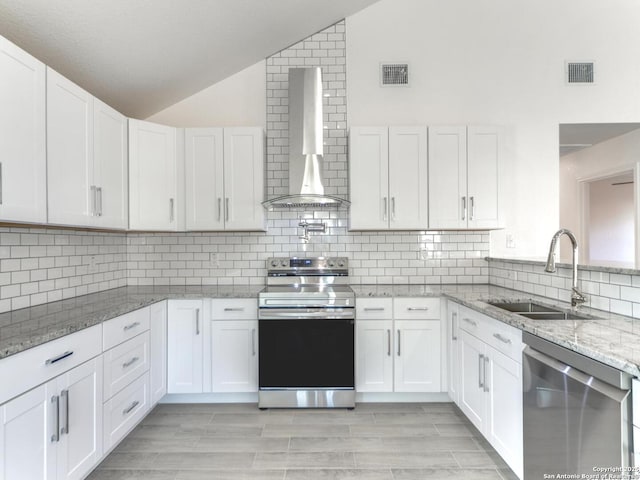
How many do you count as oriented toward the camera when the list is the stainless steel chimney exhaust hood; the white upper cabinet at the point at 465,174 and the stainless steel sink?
2

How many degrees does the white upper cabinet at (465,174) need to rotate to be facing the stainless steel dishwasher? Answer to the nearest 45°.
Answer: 0° — it already faces it

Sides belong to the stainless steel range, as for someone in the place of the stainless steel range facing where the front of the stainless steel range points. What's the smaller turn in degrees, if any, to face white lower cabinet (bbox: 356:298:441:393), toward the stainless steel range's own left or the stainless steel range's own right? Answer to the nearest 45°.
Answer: approximately 90° to the stainless steel range's own left

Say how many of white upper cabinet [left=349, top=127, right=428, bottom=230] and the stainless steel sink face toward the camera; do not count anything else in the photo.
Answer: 1

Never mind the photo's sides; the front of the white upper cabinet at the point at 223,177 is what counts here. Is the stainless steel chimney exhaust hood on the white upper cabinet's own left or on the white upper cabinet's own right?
on the white upper cabinet's own left

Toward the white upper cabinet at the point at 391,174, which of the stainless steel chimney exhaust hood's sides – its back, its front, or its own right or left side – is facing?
left

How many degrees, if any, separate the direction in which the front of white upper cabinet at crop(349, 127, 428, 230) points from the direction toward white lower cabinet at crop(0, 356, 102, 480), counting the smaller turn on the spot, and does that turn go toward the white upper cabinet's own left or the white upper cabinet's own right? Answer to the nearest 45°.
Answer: approximately 45° to the white upper cabinet's own right

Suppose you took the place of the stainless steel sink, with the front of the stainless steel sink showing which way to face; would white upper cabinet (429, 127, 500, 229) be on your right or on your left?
on your right

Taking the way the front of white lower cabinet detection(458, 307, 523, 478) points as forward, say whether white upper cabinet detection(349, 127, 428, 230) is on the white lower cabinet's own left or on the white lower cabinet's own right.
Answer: on the white lower cabinet's own right

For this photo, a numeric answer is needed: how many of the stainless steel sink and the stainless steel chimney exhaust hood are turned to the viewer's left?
1
